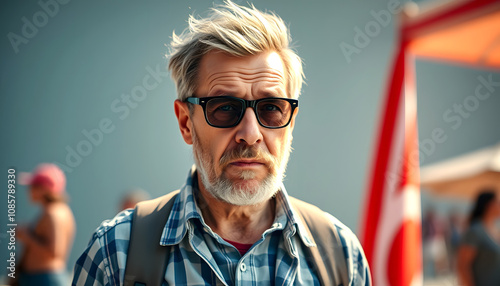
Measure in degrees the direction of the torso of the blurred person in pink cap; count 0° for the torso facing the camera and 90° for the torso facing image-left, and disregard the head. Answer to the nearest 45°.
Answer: approximately 90°

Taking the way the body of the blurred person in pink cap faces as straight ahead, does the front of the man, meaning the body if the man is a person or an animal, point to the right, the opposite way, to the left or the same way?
to the left

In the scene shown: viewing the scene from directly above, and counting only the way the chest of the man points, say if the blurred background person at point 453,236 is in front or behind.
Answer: behind

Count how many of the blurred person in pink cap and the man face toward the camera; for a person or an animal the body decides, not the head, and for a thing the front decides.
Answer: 1

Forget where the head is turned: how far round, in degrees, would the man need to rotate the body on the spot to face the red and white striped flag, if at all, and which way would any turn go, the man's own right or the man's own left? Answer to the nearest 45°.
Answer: approximately 135° to the man's own left

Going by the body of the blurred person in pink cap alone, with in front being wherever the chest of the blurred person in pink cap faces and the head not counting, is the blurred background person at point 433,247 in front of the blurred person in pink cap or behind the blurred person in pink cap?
behind

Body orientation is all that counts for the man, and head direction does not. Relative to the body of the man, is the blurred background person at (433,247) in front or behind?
behind

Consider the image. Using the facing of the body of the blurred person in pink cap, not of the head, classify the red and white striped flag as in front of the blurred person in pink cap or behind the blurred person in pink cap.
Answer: behind
